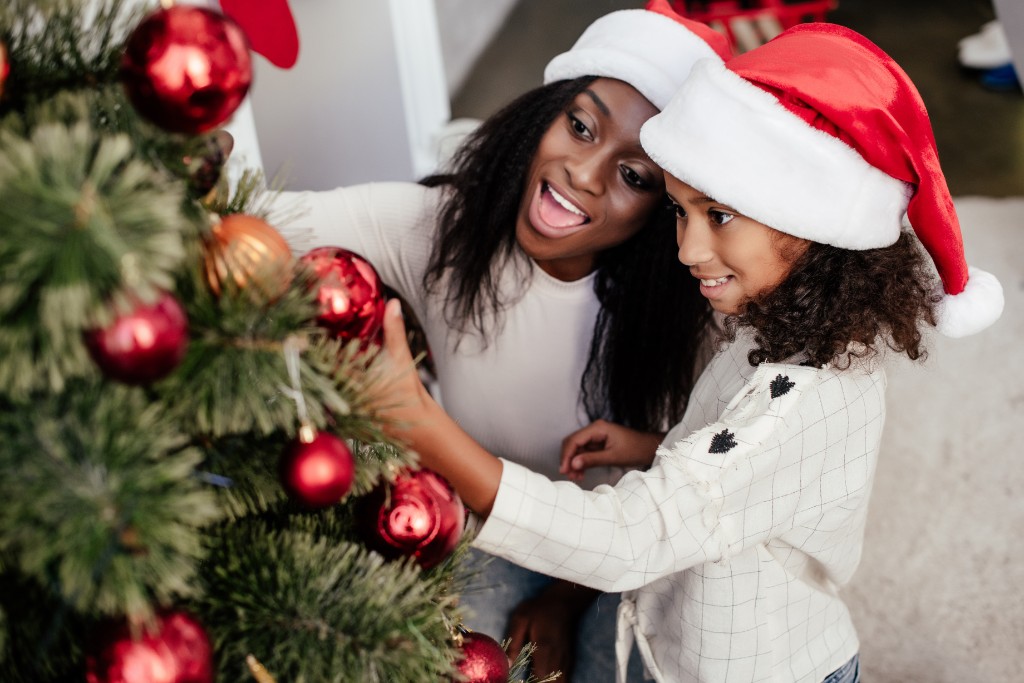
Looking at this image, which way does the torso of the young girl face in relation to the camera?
to the viewer's left
